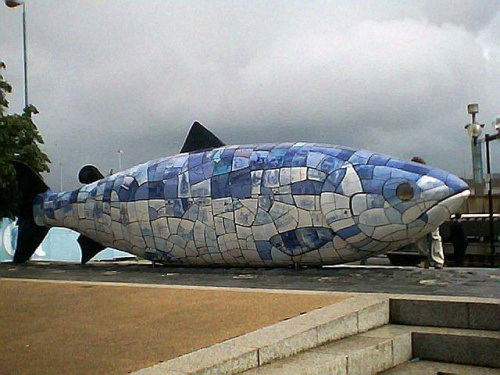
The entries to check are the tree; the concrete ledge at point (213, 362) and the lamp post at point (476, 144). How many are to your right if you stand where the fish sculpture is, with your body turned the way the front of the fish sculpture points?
1

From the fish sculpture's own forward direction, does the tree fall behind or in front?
behind

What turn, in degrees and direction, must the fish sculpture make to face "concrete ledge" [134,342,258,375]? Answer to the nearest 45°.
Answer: approximately 90° to its right

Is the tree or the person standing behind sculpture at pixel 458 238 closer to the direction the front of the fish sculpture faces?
the person standing behind sculpture

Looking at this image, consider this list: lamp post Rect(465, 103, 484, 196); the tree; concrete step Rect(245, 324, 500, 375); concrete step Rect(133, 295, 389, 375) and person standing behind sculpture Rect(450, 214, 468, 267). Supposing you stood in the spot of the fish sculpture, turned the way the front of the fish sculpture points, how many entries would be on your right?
2

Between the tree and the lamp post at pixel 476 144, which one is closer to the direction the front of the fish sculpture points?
the lamp post

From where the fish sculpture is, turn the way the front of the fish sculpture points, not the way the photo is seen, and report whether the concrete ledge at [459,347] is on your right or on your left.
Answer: on your right

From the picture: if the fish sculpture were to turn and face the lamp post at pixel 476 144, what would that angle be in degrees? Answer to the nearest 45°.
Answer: approximately 45° to its left

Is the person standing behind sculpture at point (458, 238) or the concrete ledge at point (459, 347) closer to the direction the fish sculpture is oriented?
the person standing behind sculpture

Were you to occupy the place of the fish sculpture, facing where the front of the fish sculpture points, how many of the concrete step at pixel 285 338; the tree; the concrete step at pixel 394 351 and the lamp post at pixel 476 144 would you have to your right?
2

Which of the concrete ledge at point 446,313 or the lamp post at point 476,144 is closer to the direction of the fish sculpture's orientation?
the lamp post

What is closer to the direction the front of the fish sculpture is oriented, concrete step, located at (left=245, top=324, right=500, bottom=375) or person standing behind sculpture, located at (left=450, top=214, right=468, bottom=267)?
the person standing behind sculpture

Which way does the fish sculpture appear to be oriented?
to the viewer's right

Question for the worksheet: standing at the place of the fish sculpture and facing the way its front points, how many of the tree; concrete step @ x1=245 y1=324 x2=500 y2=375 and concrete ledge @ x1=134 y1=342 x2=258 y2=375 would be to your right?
2

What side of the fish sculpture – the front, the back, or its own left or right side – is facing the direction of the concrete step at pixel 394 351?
right

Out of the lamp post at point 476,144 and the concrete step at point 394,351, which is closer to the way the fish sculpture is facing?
the lamp post

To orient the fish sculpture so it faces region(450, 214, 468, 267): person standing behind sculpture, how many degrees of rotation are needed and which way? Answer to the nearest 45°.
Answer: approximately 45° to its left
